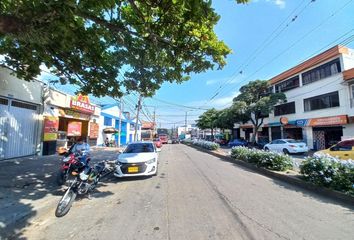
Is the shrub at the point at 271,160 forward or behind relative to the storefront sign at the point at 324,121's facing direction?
forward

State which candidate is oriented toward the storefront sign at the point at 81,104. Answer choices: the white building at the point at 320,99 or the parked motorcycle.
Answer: the white building

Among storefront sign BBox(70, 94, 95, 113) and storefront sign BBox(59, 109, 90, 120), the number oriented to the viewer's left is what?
0

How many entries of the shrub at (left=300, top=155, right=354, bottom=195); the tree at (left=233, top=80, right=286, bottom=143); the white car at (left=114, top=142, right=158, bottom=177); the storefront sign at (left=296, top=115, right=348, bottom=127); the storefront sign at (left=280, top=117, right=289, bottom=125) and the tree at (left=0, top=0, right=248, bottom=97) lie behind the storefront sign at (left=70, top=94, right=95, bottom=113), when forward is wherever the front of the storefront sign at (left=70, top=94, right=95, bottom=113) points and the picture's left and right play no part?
0

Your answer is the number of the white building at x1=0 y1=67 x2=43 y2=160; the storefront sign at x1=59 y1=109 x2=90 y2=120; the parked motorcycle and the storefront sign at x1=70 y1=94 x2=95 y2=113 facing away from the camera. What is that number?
0

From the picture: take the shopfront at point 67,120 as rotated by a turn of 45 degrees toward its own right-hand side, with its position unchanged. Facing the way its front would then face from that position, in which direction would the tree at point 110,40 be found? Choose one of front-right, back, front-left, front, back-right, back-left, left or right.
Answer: front

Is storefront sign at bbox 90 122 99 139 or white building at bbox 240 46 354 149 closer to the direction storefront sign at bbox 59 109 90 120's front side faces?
the white building

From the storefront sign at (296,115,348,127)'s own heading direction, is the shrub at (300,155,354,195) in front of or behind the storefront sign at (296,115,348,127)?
in front

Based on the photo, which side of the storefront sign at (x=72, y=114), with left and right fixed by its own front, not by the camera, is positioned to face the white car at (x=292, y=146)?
front

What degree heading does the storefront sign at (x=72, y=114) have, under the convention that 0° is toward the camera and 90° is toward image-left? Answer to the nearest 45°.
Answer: approximately 315°

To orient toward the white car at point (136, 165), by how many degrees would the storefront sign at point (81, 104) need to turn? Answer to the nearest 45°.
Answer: approximately 45° to its right

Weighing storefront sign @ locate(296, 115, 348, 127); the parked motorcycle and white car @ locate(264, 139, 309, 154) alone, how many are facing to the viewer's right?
0

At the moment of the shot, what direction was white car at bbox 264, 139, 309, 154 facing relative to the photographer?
facing away from the viewer and to the left of the viewer

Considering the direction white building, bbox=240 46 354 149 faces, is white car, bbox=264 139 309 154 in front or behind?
in front

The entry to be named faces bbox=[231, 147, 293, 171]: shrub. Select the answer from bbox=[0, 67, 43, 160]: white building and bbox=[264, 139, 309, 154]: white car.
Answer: the white building
